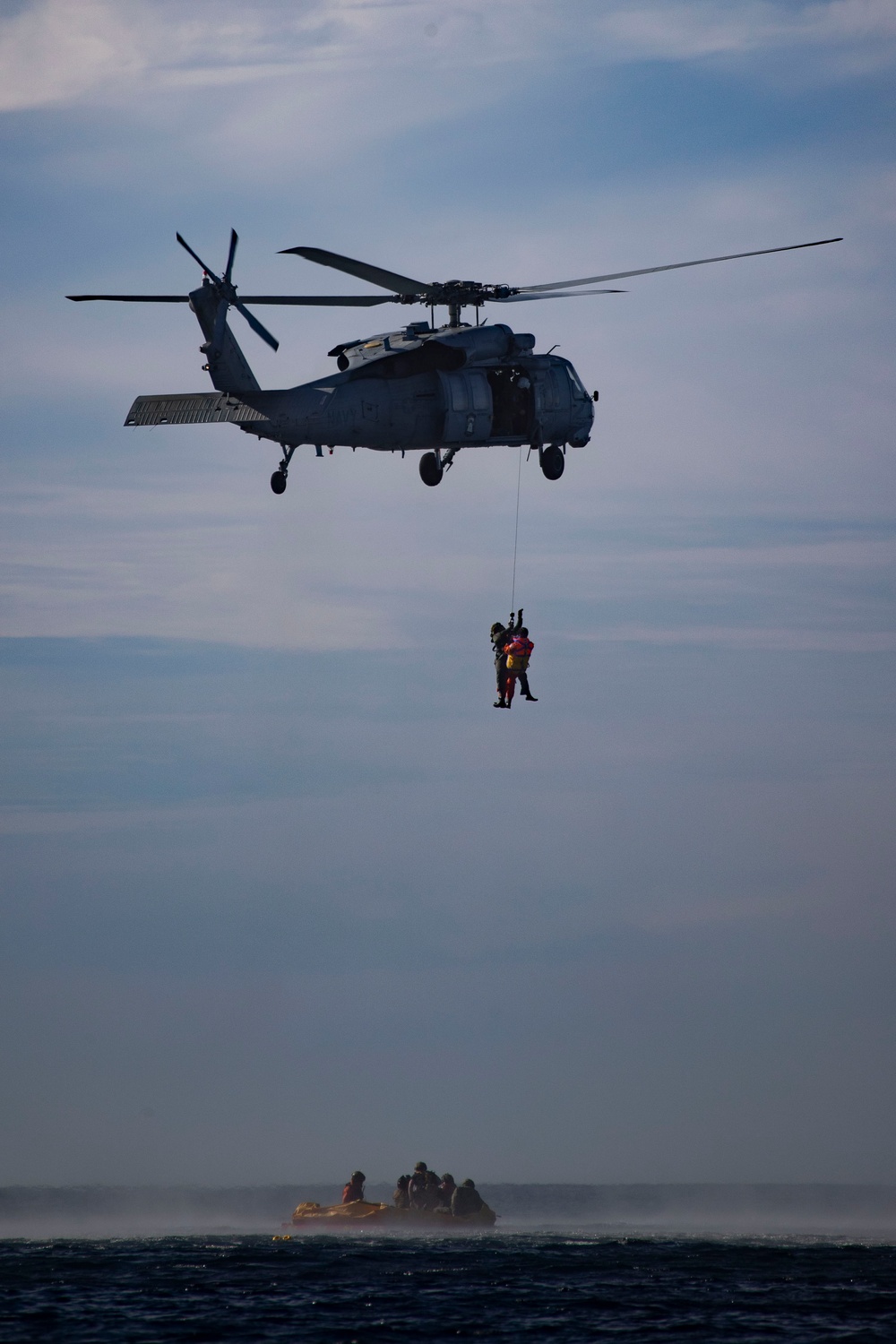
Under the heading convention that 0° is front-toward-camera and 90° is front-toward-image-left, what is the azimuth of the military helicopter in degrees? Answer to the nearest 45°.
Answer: approximately 225°

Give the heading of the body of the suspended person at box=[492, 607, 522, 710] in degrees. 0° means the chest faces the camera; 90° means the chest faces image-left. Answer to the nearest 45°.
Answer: approximately 270°

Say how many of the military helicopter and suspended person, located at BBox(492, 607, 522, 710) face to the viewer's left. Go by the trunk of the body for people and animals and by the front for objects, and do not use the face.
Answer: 0
